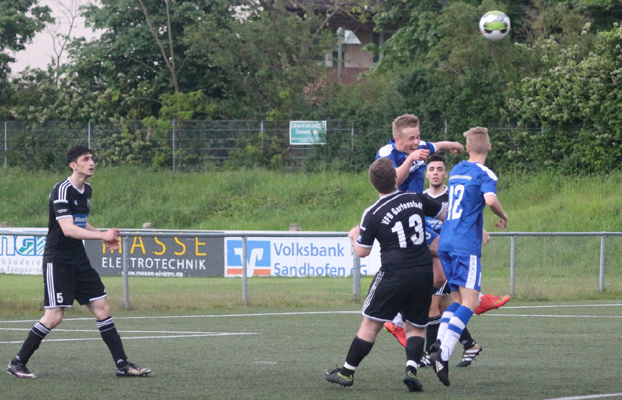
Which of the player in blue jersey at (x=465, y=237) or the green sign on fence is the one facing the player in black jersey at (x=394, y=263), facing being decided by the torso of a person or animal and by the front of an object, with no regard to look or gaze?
the green sign on fence

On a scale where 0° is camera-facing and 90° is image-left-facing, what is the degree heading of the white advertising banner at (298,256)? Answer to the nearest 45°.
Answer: approximately 0°

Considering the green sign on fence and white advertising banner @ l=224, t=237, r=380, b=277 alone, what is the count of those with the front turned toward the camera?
2

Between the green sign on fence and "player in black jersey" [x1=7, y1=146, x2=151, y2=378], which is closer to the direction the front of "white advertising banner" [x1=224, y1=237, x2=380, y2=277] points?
the player in black jersey

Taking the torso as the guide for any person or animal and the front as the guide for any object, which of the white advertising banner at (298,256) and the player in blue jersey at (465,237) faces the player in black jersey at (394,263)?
the white advertising banner

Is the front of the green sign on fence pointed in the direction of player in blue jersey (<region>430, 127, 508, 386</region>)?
yes

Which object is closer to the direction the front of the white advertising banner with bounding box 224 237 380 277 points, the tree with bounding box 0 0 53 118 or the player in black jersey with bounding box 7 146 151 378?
the player in black jersey

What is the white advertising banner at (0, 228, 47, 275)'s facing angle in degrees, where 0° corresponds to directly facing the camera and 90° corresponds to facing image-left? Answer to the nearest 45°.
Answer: approximately 0°

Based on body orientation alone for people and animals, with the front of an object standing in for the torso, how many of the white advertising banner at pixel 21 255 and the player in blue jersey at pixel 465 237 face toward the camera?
1

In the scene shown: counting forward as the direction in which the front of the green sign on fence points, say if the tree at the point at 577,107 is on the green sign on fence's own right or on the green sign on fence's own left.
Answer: on the green sign on fence's own left

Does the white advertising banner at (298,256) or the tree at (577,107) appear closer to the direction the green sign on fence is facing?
the white advertising banner

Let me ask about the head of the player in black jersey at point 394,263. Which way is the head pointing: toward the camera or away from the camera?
away from the camera

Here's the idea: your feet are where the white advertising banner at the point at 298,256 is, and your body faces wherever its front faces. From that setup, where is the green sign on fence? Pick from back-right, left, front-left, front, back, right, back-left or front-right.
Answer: back

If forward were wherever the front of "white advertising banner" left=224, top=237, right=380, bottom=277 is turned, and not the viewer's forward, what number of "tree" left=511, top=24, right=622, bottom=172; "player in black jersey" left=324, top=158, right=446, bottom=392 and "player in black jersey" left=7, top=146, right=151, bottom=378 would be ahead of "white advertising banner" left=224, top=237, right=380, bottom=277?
2
